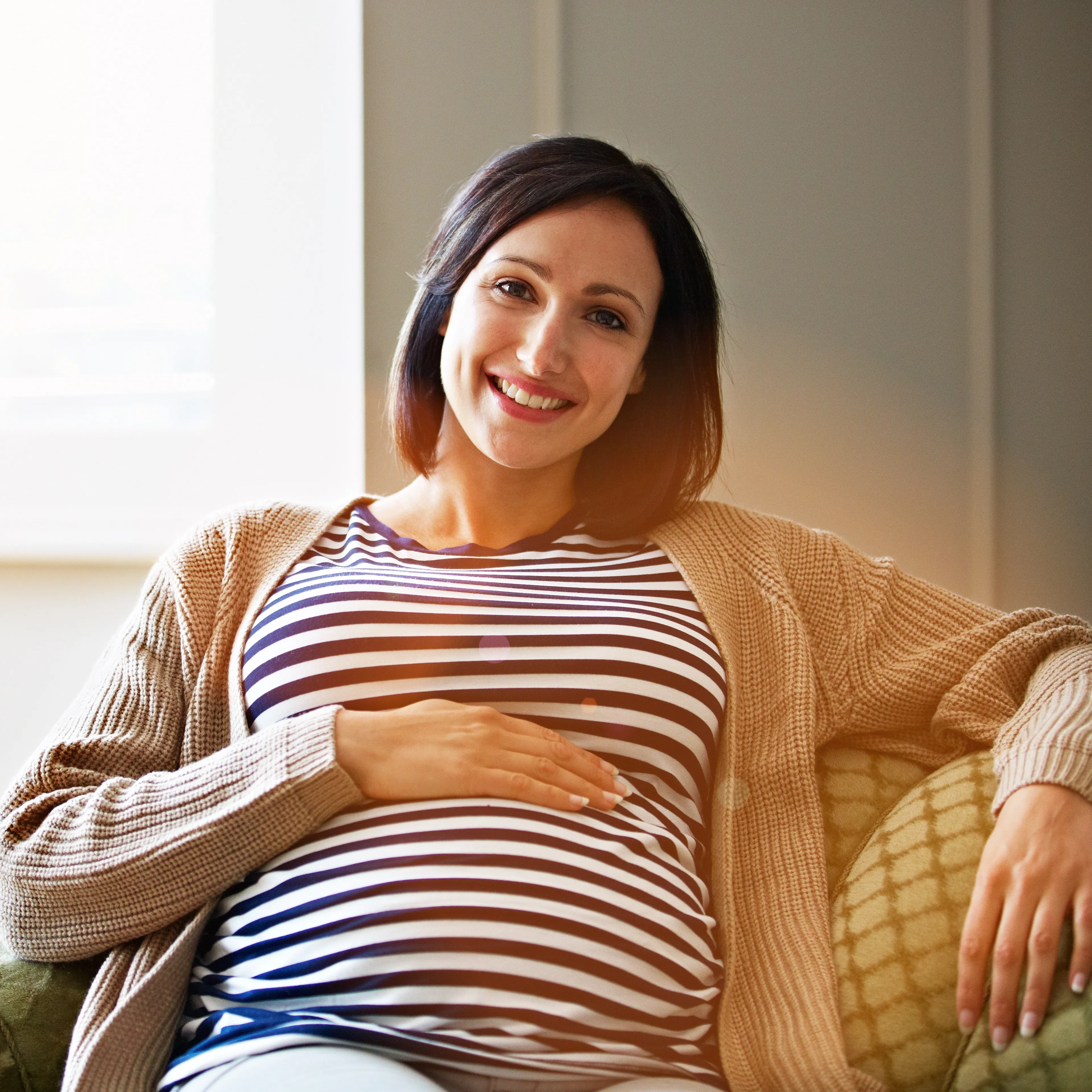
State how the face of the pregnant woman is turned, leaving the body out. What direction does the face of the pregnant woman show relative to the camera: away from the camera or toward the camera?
toward the camera

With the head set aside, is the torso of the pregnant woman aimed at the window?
no

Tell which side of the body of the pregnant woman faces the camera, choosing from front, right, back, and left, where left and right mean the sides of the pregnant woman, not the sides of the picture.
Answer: front
